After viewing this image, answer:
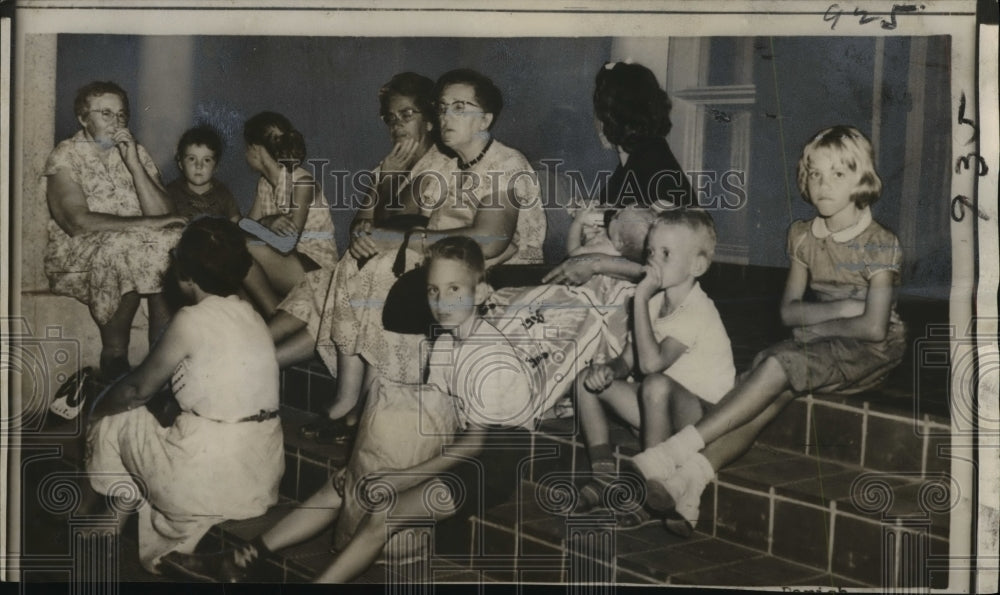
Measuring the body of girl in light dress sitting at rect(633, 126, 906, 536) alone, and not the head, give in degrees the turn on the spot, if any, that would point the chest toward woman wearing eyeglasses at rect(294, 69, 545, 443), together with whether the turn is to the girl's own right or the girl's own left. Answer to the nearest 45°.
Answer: approximately 45° to the girl's own right

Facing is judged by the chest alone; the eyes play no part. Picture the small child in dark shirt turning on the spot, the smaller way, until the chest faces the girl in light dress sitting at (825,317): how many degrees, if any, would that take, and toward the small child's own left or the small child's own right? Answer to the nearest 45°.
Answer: approximately 90° to the small child's own left

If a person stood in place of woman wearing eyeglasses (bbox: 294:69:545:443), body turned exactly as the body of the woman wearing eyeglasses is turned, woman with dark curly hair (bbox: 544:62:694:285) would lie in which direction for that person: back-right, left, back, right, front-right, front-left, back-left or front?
back-left

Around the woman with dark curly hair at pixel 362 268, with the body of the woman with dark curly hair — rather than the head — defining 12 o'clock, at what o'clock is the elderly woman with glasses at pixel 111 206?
The elderly woman with glasses is roughly at 2 o'clock from the woman with dark curly hair.

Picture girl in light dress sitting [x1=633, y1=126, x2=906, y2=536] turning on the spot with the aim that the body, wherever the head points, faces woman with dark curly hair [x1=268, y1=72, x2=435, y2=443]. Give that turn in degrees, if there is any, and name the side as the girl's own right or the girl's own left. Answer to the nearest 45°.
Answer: approximately 45° to the girl's own right

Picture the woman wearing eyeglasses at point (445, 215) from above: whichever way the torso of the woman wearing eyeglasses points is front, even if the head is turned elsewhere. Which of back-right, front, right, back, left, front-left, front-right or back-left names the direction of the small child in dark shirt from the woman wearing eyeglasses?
front-right

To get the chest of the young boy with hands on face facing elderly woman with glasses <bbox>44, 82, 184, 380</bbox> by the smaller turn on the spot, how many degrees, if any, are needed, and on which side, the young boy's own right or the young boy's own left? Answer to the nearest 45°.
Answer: approximately 45° to the young boy's own right

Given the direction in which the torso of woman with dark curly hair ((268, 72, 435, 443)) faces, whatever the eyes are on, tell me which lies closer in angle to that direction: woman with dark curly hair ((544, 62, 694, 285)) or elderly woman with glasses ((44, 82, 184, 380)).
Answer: the elderly woman with glasses

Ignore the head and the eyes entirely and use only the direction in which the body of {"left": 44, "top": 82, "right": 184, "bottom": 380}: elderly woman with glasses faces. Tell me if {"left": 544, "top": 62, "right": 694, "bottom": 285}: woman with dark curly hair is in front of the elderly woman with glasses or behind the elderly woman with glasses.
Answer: in front

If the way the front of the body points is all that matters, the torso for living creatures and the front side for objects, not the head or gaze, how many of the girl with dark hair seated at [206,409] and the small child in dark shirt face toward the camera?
1
